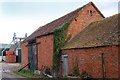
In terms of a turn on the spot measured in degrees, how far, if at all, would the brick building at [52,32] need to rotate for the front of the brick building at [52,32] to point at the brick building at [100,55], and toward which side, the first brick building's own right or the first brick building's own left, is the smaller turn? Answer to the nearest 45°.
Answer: approximately 90° to the first brick building's own left

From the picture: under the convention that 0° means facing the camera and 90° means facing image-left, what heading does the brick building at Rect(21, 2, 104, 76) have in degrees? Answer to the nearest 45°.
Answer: approximately 45°
